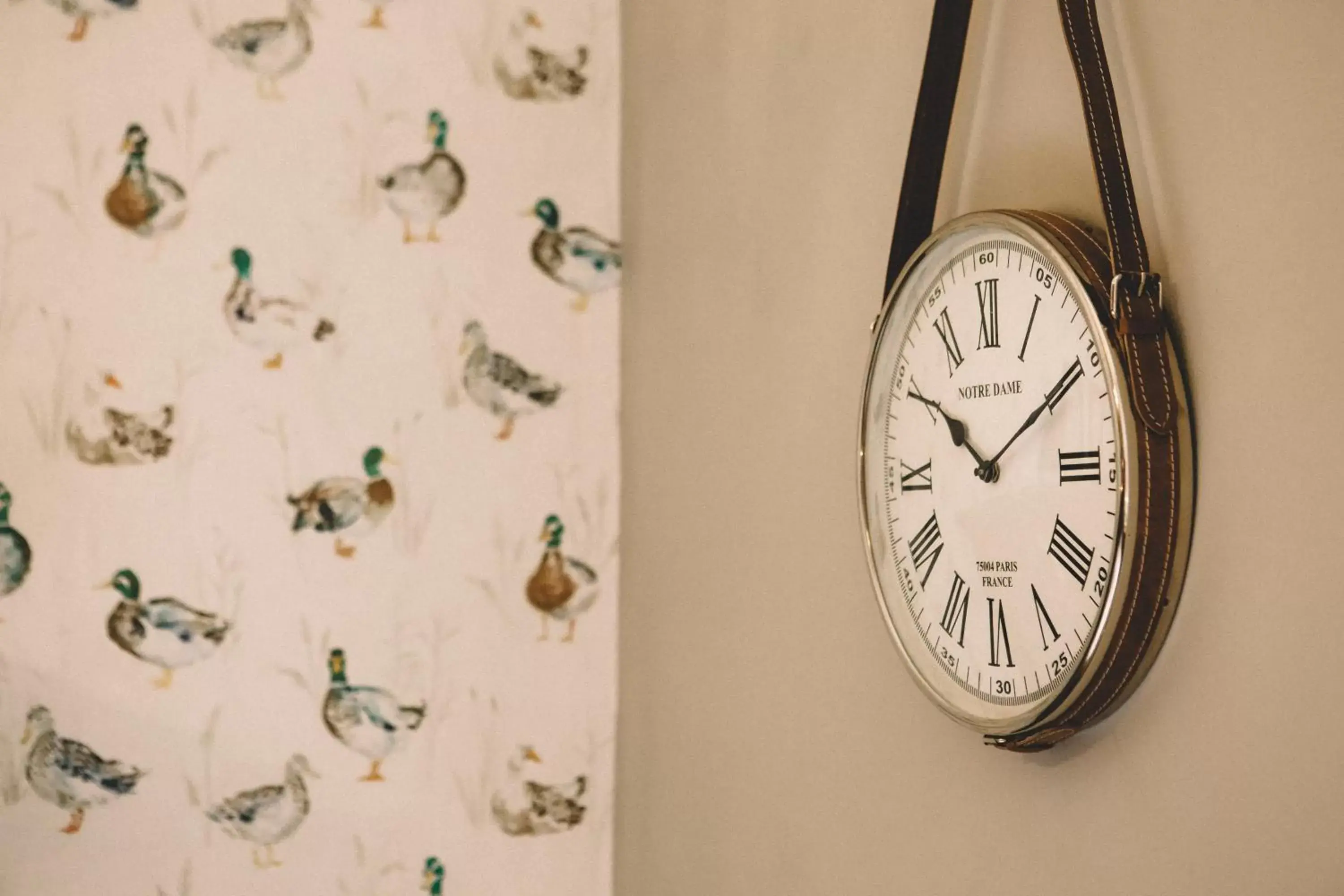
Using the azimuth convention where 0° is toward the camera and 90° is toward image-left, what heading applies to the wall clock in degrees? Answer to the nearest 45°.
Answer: approximately 45°
